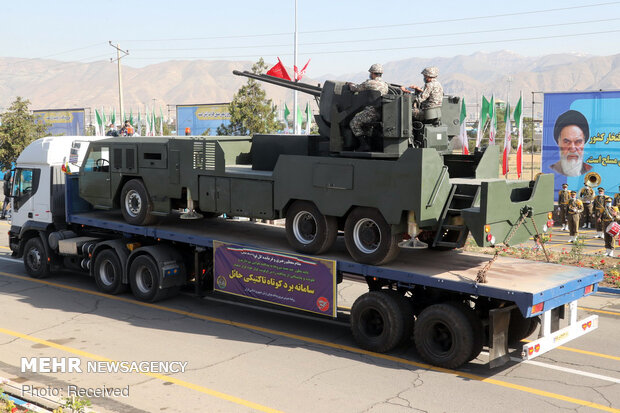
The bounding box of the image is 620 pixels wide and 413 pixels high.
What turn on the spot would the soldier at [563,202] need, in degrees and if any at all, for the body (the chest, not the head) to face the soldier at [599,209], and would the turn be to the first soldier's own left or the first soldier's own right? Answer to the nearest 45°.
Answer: approximately 45° to the first soldier's own left

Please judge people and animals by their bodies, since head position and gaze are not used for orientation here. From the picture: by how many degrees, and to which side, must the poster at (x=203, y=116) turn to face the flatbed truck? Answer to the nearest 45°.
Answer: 0° — it already faces it

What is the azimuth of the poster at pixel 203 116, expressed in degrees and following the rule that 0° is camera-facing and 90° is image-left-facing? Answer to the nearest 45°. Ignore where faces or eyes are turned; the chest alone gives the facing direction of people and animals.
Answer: approximately 0°

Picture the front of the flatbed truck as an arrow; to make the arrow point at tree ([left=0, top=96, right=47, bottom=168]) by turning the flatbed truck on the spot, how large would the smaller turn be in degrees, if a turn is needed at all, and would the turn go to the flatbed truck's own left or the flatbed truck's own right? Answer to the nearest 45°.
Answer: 0° — it already faces it

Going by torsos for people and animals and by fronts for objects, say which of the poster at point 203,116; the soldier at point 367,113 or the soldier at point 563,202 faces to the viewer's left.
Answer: the soldier at point 367,113

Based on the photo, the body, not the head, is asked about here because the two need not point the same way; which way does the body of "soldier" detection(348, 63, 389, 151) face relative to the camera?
to the viewer's left

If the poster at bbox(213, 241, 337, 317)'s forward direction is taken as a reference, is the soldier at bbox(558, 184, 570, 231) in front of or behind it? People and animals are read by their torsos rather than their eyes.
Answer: behind

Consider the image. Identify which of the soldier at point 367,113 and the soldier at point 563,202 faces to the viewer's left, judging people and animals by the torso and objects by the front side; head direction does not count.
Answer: the soldier at point 367,113

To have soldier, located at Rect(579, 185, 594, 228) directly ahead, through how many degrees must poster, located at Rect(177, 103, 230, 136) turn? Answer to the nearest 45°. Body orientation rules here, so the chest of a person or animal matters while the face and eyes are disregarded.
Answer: approximately 45° to its left

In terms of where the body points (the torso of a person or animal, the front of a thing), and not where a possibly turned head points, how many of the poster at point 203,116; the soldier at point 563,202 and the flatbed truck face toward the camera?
2

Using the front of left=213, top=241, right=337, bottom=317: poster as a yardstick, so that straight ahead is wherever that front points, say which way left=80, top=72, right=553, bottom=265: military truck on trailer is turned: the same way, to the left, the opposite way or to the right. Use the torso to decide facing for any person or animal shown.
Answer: to the right

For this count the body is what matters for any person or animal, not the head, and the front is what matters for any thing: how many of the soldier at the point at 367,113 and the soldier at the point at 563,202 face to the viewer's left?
1

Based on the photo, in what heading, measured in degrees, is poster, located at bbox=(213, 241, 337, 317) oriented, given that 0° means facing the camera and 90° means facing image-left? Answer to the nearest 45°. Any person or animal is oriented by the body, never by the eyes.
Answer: approximately 45°
